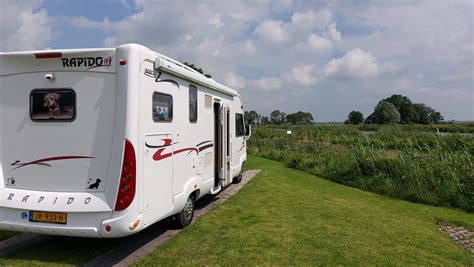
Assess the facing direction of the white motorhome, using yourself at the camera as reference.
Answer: facing away from the viewer and to the right of the viewer
